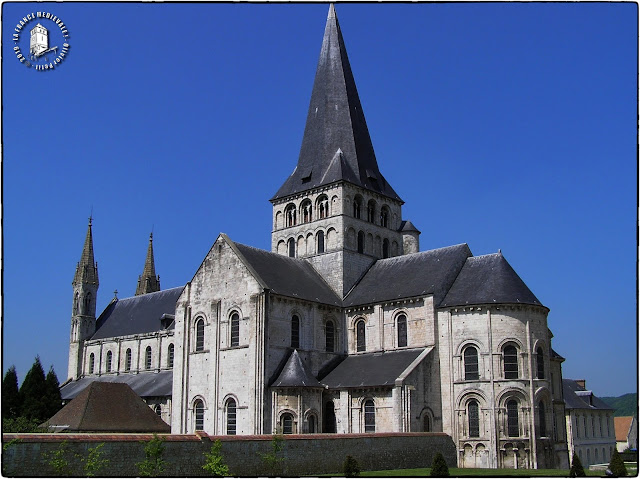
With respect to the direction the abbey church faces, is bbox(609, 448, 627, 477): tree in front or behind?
behind

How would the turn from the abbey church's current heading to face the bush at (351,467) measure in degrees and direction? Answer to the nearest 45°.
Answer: approximately 135° to its left

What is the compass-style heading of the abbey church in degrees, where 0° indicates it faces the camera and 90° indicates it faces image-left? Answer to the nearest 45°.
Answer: approximately 135°

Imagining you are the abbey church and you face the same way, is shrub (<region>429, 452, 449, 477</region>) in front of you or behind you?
behind

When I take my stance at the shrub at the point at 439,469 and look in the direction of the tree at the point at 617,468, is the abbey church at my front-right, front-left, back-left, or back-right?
back-left

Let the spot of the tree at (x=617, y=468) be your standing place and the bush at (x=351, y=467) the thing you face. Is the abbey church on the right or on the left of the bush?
right
